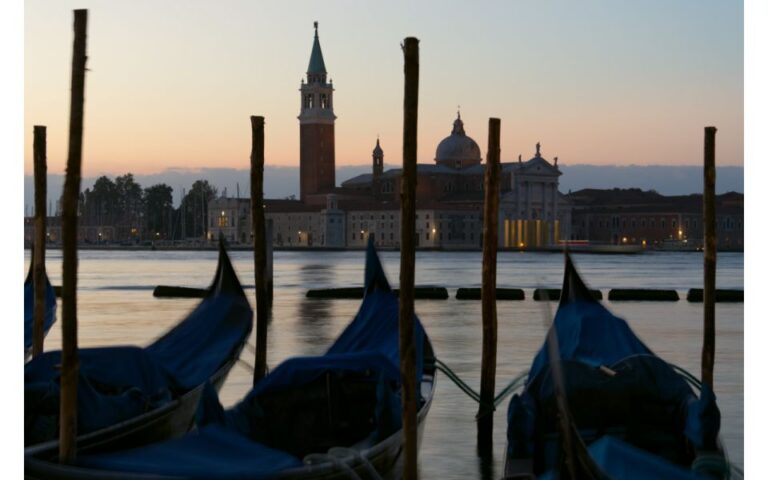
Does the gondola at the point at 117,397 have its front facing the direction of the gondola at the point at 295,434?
no

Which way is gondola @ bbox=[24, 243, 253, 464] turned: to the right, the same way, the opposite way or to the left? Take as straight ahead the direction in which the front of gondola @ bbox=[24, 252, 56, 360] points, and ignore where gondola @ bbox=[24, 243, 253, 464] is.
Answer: the same way

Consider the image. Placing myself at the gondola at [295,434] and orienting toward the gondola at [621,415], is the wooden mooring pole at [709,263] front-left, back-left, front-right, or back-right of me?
front-left

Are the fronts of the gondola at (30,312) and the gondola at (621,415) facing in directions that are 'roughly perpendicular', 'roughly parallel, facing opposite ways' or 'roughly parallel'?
roughly parallel

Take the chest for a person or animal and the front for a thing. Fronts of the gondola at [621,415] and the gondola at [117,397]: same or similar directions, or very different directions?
same or similar directions
